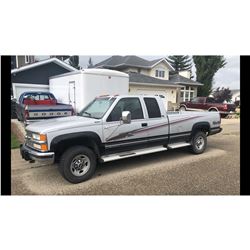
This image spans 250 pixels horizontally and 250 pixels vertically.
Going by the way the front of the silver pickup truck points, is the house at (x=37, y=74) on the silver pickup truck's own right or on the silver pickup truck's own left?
on the silver pickup truck's own right

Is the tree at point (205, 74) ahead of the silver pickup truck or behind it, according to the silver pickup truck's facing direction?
behind
